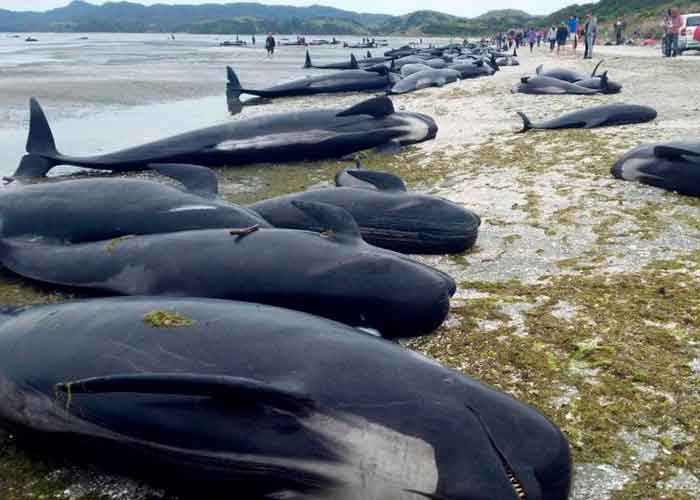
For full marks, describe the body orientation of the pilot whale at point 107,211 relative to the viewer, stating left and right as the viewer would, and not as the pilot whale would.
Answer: facing to the right of the viewer

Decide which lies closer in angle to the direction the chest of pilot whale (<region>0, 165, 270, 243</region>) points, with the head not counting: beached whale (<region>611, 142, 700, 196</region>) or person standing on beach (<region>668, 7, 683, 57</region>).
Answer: the beached whale

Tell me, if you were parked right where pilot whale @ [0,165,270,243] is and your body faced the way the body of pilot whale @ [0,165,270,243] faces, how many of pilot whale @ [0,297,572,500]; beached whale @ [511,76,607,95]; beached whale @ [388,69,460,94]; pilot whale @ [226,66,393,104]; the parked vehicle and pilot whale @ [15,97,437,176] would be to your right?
1

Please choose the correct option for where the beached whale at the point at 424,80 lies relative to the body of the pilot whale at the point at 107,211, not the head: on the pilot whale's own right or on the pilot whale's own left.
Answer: on the pilot whale's own left

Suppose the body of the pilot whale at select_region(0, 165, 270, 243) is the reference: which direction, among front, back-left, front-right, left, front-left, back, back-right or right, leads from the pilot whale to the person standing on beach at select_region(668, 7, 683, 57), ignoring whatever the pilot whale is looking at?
front-left

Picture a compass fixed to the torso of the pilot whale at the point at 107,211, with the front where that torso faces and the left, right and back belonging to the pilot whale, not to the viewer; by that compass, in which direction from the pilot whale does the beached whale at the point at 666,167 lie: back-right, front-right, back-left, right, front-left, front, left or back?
front

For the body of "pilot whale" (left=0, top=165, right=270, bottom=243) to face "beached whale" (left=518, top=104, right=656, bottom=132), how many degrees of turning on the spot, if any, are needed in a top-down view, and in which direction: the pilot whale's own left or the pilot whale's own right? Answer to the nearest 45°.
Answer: approximately 45° to the pilot whale's own left

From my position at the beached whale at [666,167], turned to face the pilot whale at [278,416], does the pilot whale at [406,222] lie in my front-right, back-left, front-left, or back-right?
front-right

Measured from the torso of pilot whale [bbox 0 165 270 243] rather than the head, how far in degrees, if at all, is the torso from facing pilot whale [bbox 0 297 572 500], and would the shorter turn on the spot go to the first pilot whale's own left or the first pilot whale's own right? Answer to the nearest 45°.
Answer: approximately 90° to the first pilot whale's own right

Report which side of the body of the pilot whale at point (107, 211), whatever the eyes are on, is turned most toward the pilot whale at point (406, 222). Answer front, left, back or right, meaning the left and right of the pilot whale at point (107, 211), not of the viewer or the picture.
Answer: front

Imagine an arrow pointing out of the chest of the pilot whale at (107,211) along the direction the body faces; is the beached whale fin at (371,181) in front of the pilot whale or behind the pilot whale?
in front

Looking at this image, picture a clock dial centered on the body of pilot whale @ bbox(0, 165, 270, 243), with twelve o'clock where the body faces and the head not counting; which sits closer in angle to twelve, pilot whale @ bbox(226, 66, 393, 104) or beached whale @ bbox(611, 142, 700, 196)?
the beached whale

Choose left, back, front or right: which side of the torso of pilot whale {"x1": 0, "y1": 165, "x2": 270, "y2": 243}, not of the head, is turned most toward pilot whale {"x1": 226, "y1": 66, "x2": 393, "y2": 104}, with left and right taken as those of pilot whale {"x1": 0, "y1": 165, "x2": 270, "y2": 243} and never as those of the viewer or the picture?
left
